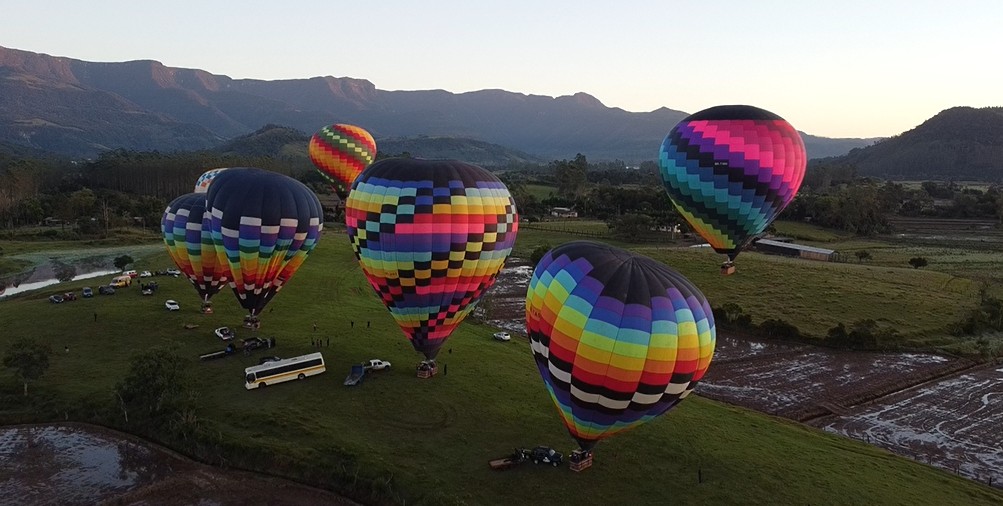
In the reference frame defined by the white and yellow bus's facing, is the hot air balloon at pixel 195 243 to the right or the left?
on its right

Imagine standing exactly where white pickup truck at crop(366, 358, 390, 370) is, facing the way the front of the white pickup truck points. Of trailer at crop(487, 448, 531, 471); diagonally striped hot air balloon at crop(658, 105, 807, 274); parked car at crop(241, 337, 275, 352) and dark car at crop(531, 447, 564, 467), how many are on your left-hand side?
1

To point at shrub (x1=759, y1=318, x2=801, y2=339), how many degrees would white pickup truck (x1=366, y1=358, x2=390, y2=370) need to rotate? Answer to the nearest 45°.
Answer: approximately 45° to its right

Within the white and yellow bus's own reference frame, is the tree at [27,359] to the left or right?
on its right

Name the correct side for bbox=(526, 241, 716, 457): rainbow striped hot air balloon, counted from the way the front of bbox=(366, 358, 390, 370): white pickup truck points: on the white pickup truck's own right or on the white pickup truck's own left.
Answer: on the white pickup truck's own right

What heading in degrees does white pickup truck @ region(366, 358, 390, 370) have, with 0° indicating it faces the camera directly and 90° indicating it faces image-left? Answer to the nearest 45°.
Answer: approximately 225°

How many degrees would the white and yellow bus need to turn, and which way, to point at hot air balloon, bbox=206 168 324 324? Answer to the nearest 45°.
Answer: approximately 135° to its right

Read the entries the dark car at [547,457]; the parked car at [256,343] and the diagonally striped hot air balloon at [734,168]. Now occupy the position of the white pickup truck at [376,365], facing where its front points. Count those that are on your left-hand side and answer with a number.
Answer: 1

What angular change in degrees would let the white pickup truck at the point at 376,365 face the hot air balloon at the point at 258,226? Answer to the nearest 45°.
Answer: approximately 90° to its left

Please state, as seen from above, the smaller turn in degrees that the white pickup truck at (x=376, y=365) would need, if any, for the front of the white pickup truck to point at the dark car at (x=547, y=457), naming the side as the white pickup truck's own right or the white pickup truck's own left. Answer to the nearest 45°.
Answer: approximately 90° to the white pickup truck's own right

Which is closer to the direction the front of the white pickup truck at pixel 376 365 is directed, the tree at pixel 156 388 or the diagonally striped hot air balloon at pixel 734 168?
the diagonally striped hot air balloon

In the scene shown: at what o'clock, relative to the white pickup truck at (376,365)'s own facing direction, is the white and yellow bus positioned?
The white and yellow bus is roughly at 7 o'clock from the white pickup truck.
